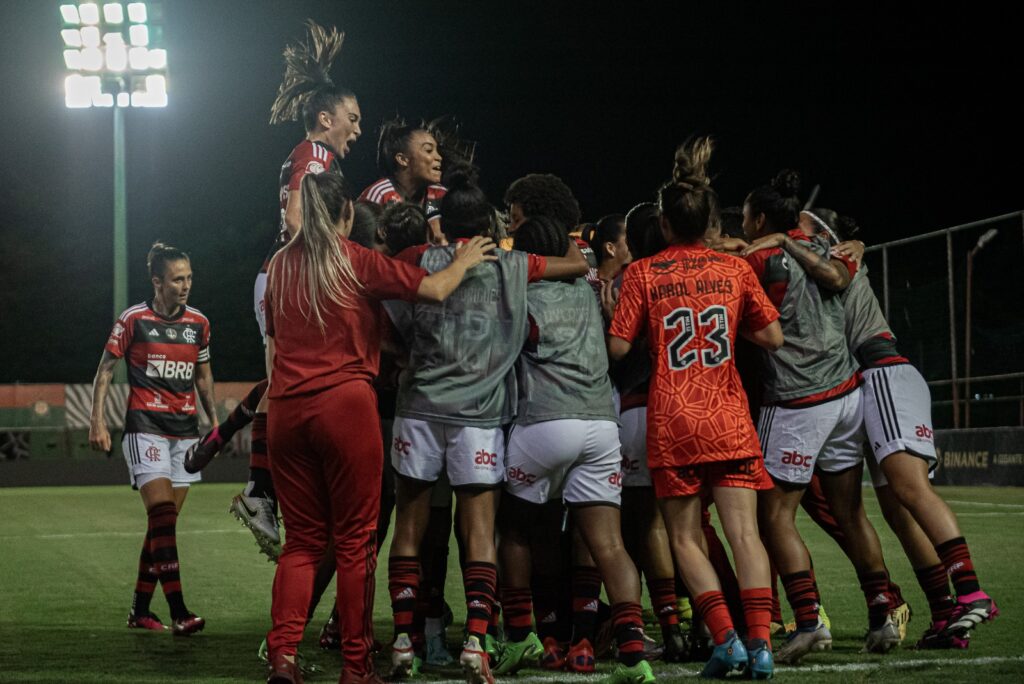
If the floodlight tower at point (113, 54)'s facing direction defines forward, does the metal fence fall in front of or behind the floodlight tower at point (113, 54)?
in front

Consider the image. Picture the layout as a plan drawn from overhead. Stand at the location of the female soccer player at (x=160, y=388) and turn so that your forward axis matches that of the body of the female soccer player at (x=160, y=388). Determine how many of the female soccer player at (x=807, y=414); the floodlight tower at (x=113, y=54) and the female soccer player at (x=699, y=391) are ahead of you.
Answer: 2

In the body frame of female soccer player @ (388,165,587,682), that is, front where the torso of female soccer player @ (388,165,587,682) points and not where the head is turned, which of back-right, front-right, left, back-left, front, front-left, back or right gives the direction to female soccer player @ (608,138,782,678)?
right

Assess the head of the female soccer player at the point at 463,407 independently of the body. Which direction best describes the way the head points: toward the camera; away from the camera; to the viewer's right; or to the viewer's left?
away from the camera

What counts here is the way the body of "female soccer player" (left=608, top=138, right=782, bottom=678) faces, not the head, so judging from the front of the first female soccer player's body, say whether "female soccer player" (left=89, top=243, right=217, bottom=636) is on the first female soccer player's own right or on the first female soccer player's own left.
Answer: on the first female soccer player's own left

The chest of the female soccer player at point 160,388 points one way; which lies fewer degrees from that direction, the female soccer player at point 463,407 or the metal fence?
the female soccer player

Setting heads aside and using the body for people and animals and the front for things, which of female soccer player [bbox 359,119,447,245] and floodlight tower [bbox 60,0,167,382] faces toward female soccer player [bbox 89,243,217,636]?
the floodlight tower

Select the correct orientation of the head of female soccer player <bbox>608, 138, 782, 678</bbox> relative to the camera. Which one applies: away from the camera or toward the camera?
away from the camera

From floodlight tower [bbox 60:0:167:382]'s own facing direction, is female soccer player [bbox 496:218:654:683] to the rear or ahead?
ahead

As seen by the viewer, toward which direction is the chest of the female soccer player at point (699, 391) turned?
away from the camera

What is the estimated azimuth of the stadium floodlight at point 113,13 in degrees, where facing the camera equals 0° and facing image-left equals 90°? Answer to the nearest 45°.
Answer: approximately 0°

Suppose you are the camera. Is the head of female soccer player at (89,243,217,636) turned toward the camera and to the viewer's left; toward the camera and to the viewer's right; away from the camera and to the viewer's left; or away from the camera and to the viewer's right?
toward the camera and to the viewer's right

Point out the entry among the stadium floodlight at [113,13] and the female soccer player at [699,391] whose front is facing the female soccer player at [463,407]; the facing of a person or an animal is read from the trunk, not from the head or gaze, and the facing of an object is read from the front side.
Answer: the stadium floodlight
